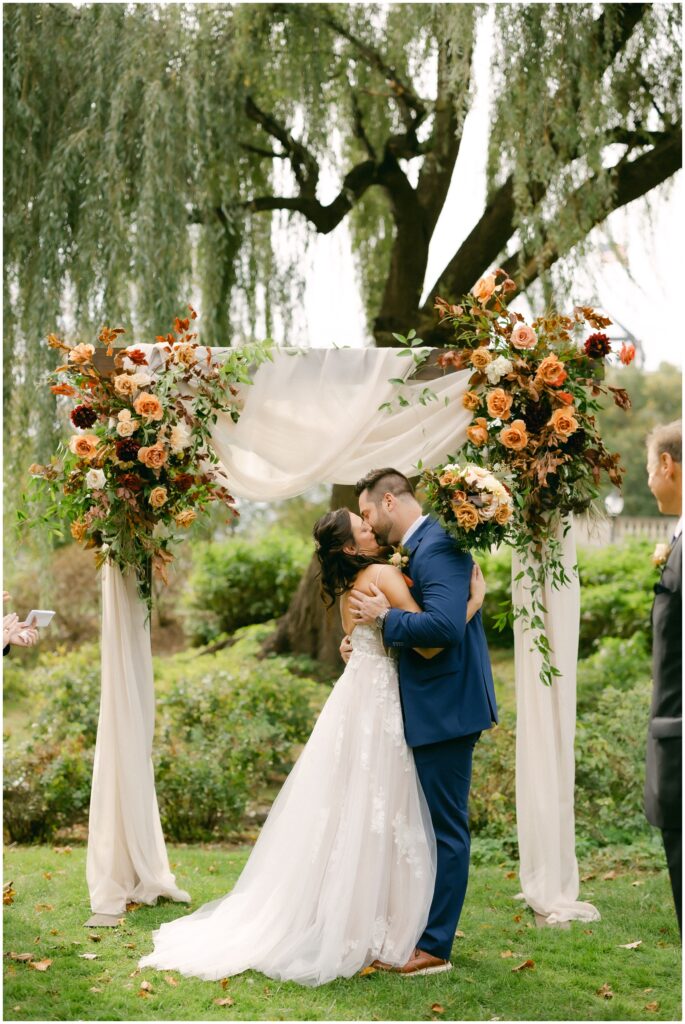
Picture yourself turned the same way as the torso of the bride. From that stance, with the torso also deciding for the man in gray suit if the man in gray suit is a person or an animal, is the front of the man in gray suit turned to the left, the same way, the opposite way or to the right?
the opposite way

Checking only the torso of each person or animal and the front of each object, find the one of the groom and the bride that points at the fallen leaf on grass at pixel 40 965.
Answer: the groom

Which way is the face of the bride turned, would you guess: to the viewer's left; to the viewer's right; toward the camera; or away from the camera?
to the viewer's right

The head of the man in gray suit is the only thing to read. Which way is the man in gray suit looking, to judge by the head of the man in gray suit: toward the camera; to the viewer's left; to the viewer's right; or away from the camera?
to the viewer's left

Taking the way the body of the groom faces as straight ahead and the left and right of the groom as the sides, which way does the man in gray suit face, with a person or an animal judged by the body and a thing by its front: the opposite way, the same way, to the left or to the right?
the same way

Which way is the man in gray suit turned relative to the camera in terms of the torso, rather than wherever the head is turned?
to the viewer's left

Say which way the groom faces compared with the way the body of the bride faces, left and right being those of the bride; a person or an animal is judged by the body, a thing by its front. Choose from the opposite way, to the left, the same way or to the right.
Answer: the opposite way

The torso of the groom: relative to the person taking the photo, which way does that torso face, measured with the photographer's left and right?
facing to the left of the viewer

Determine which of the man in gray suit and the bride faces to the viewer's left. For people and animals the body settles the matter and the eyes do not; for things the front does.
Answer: the man in gray suit

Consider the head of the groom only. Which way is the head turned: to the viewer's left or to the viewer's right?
to the viewer's left

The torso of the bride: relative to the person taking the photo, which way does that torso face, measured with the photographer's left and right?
facing to the right of the viewer

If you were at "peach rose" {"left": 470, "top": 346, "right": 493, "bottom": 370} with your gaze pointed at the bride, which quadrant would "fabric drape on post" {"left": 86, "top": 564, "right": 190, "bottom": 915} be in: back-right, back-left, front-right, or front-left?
front-right
